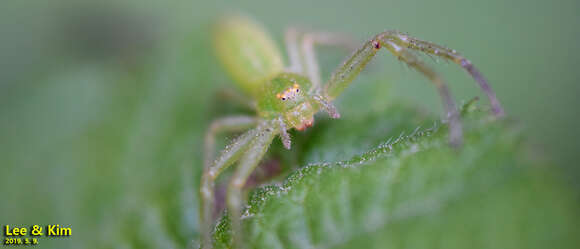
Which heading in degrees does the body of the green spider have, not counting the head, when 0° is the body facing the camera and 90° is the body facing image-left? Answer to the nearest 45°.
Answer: approximately 315°
